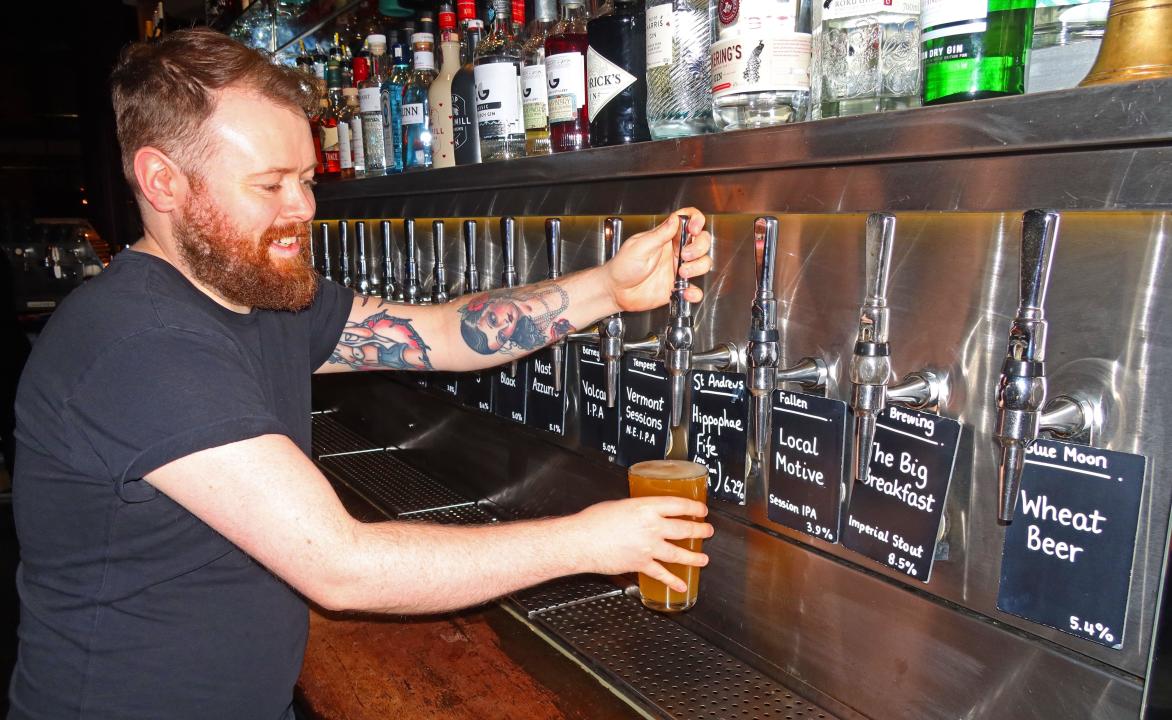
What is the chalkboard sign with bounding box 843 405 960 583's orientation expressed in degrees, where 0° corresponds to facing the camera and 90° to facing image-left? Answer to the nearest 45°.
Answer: approximately 45°

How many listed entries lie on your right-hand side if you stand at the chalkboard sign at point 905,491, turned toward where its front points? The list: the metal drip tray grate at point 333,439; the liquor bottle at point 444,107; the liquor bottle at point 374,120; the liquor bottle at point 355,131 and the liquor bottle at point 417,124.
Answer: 5

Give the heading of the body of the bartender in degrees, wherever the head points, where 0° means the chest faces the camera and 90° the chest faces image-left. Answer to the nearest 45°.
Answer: approximately 270°

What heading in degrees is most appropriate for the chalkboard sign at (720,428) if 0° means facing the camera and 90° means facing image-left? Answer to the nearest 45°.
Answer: approximately 45°

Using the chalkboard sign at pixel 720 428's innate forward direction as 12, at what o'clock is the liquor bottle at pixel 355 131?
The liquor bottle is roughly at 3 o'clock from the chalkboard sign.

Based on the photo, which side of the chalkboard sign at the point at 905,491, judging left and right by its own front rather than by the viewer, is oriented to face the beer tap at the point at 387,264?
right

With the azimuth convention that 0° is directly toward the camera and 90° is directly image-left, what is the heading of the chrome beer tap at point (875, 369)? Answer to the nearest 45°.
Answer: approximately 45°

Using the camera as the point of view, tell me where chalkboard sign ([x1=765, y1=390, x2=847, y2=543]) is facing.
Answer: facing the viewer and to the left of the viewer

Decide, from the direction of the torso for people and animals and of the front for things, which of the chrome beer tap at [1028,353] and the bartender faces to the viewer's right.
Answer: the bartender

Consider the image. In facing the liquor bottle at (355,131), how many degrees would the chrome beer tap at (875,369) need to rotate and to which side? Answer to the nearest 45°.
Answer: approximately 90° to its right

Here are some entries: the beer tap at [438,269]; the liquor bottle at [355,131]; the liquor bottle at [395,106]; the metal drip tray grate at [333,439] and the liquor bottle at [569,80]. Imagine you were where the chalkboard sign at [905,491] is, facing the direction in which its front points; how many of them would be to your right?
5

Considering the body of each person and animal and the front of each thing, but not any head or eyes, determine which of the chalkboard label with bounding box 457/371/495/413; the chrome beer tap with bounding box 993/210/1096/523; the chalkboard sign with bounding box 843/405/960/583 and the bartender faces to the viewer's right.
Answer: the bartender

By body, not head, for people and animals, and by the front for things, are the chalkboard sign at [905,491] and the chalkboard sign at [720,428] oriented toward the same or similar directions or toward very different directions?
same or similar directions
